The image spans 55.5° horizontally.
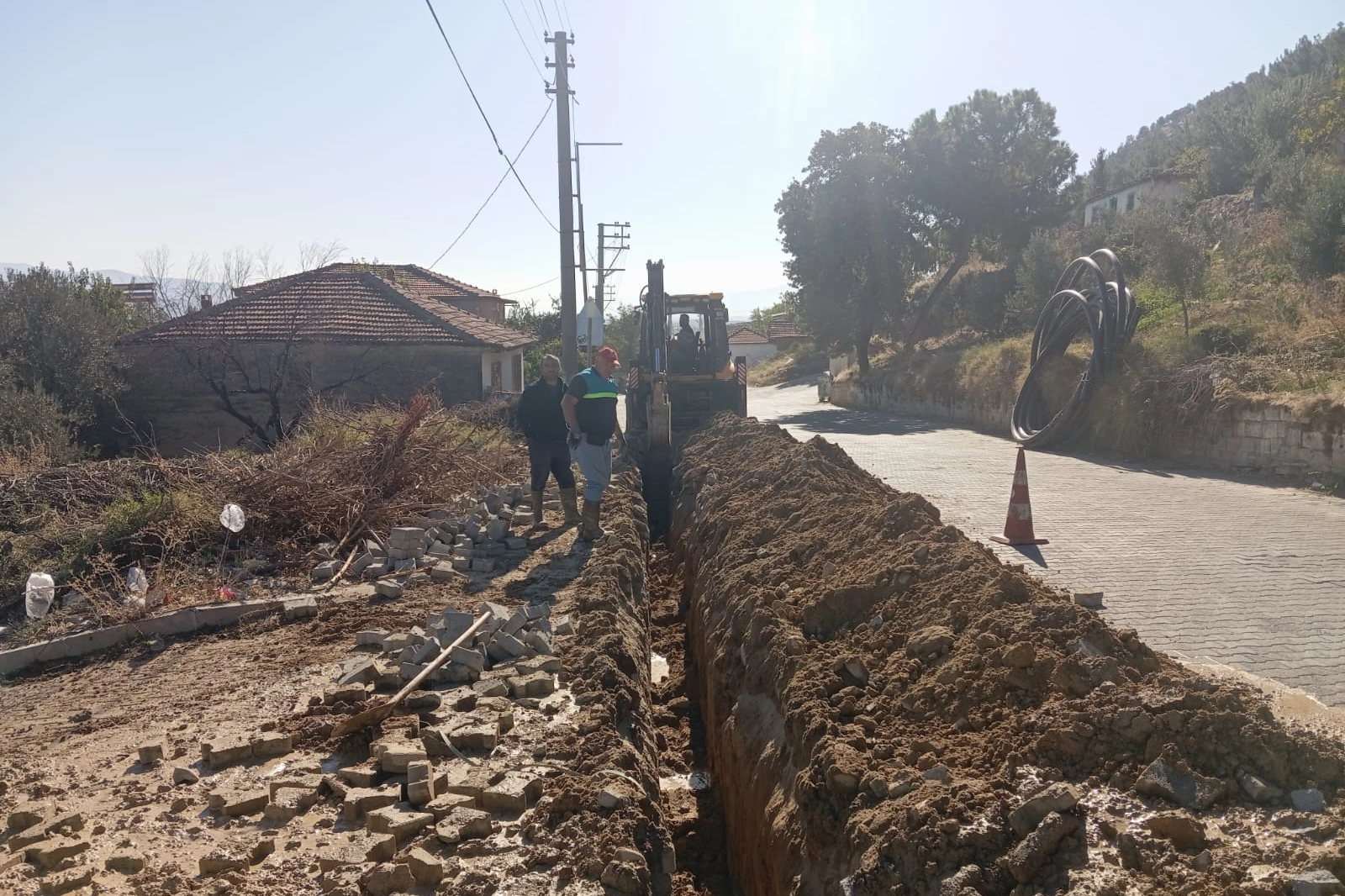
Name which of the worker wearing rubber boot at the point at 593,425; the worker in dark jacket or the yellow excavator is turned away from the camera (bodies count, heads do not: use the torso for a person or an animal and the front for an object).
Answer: the yellow excavator

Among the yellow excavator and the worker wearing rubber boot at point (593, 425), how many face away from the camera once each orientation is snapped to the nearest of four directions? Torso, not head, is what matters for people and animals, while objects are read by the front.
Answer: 1

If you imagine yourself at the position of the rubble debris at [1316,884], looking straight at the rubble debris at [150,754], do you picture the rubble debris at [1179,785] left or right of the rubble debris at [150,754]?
right

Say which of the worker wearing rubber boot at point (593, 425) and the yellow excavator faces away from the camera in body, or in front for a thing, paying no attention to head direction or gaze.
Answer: the yellow excavator

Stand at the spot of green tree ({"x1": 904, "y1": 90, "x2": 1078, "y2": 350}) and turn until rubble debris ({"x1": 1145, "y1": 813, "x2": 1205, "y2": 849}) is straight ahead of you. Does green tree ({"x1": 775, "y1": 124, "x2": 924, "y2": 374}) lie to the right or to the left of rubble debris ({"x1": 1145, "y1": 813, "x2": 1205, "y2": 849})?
right

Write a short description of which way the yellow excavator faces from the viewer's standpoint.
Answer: facing away from the viewer
